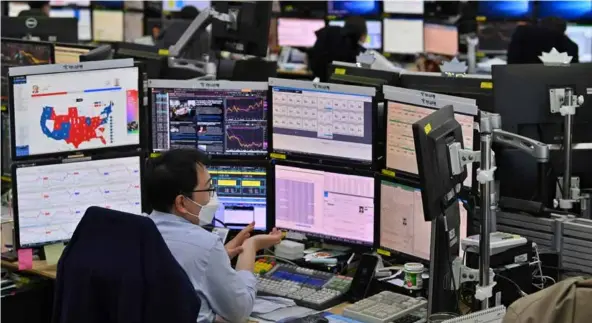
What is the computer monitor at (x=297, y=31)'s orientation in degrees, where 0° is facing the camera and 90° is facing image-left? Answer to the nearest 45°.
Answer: approximately 0°

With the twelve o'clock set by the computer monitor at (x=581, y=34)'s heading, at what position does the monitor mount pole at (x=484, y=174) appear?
The monitor mount pole is roughly at 12 o'clock from the computer monitor.

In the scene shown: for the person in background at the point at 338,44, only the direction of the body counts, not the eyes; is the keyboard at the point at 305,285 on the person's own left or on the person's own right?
on the person's own right

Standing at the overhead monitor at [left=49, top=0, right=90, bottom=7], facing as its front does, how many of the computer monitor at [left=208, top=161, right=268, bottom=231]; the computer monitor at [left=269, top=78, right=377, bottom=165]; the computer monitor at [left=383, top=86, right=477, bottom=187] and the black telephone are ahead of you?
4

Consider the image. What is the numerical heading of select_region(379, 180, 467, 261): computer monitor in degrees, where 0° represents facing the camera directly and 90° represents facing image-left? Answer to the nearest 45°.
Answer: approximately 45°

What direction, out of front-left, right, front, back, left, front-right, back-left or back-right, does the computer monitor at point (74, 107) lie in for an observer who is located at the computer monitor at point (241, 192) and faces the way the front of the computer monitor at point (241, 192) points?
right

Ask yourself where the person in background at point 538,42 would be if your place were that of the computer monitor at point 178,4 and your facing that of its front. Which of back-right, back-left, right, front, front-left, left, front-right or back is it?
front-left
